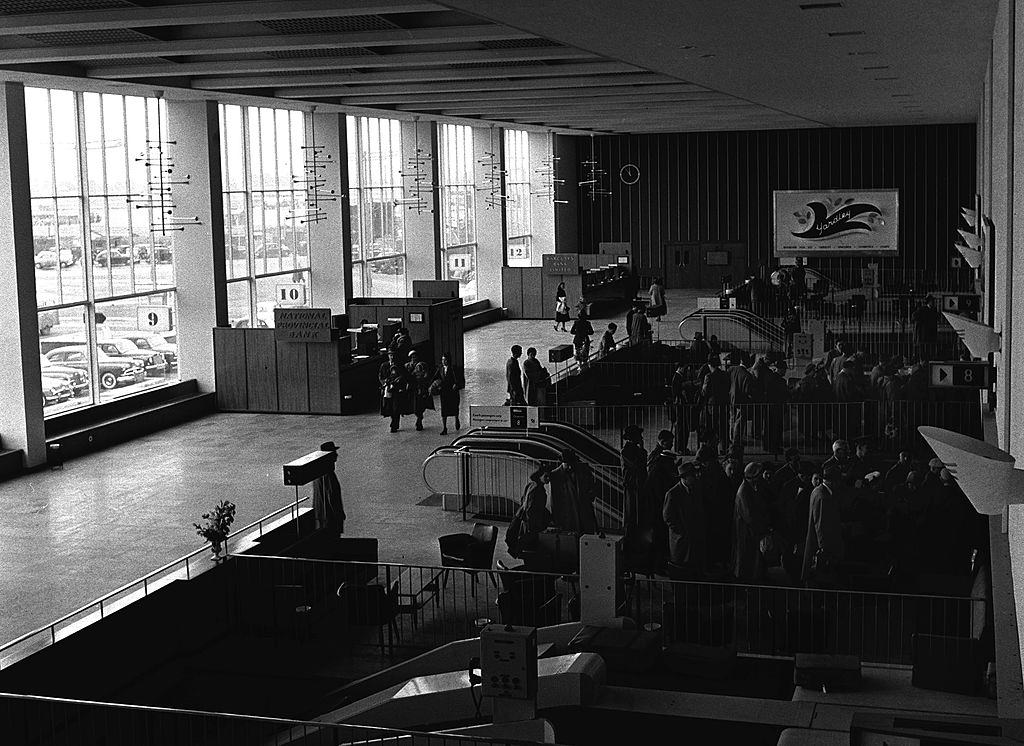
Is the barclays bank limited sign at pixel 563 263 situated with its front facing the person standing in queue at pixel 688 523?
yes

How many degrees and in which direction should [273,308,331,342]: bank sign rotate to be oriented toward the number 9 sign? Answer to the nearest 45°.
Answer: approximately 90° to its right

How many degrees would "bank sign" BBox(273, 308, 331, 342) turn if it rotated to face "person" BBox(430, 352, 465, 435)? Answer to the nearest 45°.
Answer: approximately 45° to its left

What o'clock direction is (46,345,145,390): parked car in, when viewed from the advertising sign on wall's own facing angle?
The parked car is roughly at 1 o'clock from the advertising sign on wall.

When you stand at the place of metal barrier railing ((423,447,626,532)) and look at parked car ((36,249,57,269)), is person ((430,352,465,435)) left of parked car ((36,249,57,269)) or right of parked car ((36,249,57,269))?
right

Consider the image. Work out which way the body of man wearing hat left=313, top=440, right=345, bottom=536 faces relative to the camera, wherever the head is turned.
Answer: to the viewer's left

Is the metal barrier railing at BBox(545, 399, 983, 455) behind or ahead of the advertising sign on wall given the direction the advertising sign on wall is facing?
ahead

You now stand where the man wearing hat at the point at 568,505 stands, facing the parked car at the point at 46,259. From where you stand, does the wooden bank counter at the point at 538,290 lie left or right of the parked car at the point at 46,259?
right

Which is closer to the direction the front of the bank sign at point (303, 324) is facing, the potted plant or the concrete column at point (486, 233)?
the potted plant

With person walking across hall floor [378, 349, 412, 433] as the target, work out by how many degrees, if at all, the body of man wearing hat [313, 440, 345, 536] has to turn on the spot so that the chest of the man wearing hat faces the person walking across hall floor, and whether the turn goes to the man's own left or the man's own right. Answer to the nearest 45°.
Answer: approximately 90° to the man's own left

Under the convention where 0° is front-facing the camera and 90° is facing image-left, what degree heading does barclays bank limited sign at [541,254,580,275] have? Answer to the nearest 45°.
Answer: approximately 0°

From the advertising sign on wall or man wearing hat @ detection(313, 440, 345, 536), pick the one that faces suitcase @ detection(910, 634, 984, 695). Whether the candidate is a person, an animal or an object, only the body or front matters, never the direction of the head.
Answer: the advertising sign on wall
